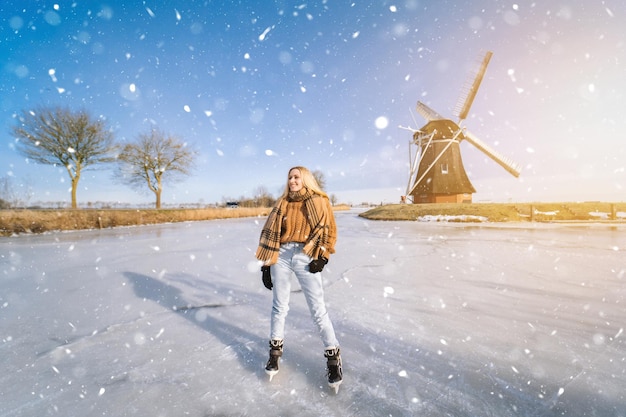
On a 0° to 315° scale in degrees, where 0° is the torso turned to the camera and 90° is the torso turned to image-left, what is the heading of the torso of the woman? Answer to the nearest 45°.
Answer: approximately 0°
